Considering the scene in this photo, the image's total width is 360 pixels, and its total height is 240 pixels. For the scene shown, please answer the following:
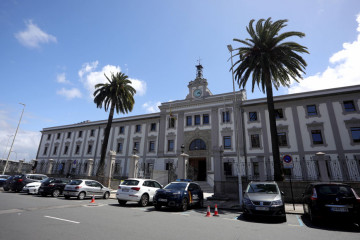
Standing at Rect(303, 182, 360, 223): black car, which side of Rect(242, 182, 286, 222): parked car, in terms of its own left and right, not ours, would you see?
left

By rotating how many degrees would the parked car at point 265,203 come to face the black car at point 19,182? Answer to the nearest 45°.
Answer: approximately 90° to its right

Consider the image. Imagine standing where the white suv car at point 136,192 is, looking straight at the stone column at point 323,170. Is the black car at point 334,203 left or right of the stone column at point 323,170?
right

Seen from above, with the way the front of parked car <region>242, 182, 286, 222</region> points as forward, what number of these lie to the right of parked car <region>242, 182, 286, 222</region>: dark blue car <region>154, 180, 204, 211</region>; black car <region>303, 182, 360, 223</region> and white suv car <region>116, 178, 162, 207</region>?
2
